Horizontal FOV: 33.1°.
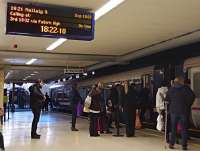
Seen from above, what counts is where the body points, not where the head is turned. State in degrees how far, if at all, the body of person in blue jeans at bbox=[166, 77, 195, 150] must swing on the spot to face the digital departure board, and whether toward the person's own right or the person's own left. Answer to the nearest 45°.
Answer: approximately 135° to the person's own left

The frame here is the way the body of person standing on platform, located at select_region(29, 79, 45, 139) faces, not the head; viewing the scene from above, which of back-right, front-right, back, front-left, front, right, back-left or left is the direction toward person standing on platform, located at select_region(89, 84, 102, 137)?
front

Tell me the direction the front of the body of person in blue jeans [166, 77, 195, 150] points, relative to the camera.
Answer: away from the camera

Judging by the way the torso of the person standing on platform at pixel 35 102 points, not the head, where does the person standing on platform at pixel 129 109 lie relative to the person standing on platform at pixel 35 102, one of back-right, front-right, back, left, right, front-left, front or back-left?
front

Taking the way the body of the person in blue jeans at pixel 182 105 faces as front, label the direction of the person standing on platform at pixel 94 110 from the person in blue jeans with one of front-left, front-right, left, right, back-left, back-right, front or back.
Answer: front-left

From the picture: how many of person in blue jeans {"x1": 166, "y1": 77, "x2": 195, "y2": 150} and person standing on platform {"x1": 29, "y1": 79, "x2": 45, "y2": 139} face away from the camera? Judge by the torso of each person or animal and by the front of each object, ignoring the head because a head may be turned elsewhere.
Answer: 1

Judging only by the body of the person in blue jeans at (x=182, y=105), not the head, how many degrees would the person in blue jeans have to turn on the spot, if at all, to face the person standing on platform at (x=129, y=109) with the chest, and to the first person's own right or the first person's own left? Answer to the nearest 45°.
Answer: approximately 45° to the first person's own left

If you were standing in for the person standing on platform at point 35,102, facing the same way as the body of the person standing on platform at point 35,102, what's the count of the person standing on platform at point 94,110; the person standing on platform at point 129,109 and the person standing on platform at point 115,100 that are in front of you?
3

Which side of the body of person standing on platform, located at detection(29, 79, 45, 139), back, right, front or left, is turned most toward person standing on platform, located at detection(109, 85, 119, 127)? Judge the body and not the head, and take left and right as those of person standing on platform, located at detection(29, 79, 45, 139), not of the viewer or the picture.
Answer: front

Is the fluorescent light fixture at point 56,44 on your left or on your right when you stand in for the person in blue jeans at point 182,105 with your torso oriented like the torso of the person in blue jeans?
on your left

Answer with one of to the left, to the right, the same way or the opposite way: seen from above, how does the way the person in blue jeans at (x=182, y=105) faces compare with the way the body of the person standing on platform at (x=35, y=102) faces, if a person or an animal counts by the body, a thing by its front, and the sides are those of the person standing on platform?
to the left

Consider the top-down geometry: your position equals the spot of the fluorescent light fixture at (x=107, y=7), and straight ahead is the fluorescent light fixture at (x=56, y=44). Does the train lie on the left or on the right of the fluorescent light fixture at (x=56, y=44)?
right

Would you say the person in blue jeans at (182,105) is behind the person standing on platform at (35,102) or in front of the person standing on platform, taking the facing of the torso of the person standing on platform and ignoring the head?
in front

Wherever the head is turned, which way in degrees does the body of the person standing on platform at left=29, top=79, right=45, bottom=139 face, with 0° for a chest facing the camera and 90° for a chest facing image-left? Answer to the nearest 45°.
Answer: approximately 270°
